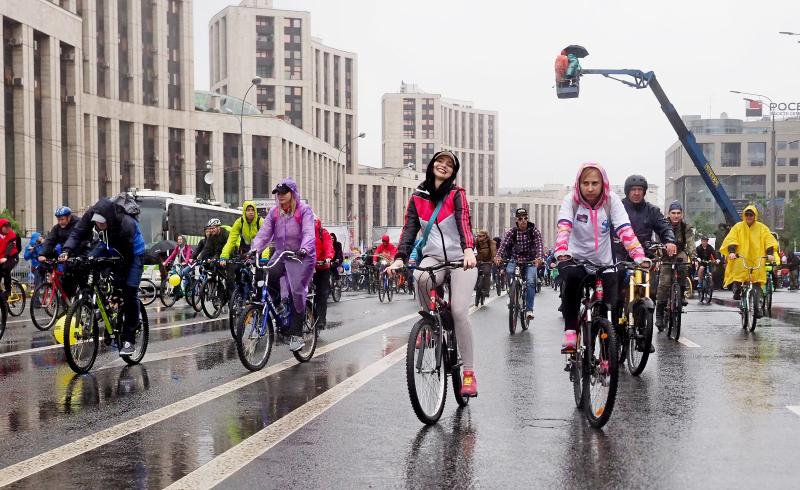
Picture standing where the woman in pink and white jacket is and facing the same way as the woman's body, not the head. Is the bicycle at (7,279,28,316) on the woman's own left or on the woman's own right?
on the woman's own right

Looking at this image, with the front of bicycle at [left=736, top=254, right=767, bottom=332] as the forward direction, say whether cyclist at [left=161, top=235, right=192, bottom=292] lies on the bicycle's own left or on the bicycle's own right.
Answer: on the bicycle's own right

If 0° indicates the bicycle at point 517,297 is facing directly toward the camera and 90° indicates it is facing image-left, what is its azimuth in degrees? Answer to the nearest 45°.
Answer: approximately 0°

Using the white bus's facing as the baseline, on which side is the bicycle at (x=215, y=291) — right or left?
on its left

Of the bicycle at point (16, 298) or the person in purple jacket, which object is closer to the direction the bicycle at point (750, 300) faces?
the person in purple jacket

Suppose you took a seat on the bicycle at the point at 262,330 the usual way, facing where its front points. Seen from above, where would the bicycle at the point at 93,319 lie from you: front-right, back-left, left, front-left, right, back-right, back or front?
front-right

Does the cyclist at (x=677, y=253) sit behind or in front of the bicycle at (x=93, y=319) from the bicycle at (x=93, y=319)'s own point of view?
behind

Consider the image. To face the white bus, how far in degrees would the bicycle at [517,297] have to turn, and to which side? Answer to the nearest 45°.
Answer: approximately 135° to its right

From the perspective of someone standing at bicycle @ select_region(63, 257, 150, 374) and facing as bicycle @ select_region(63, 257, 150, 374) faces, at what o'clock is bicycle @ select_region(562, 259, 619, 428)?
bicycle @ select_region(562, 259, 619, 428) is roughly at 9 o'clock from bicycle @ select_region(63, 257, 150, 374).

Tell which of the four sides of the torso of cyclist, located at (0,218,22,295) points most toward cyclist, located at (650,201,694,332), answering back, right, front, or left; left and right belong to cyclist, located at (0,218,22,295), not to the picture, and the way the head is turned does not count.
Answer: left

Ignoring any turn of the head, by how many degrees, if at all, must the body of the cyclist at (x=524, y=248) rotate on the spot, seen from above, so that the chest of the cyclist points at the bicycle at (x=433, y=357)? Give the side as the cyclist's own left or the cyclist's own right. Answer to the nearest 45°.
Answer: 0° — they already face it

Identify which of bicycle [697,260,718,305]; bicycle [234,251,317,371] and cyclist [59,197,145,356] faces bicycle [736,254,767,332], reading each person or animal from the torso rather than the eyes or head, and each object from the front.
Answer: bicycle [697,260,718,305]

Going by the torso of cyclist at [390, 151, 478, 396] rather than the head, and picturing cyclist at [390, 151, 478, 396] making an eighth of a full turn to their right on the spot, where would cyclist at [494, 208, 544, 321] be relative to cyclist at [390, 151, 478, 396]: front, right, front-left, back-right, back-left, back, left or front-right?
back-right
